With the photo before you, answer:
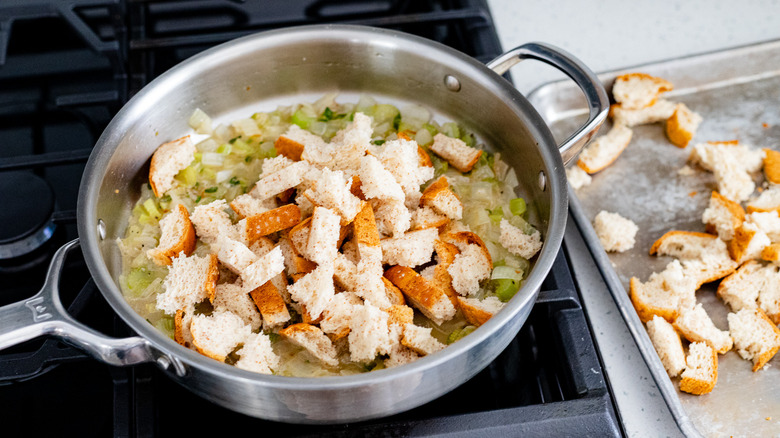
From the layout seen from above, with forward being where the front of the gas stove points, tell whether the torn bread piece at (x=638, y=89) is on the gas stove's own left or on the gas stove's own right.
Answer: on the gas stove's own left

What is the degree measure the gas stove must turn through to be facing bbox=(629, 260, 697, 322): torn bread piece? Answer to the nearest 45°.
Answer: approximately 90° to its left

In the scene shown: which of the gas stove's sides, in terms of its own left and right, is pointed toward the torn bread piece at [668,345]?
left

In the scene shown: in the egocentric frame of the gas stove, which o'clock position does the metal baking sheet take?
The metal baking sheet is roughly at 9 o'clock from the gas stove.

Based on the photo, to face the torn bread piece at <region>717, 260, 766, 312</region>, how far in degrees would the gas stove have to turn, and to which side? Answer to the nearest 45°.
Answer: approximately 90° to its left

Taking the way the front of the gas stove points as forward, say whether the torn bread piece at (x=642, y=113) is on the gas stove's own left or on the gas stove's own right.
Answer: on the gas stove's own left

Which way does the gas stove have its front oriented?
toward the camera

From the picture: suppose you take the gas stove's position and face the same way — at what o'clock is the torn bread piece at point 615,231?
The torn bread piece is roughly at 9 o'clock from the gas stove.
